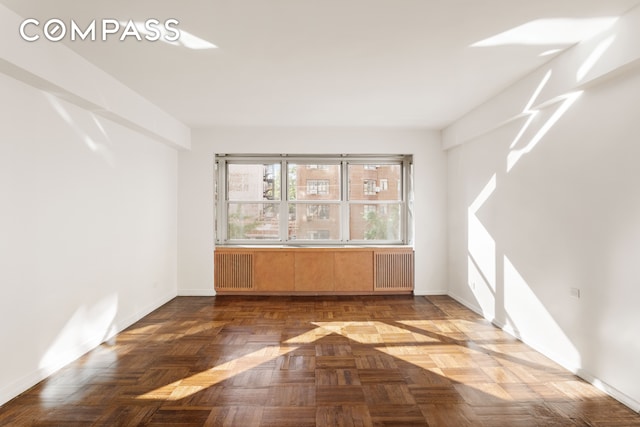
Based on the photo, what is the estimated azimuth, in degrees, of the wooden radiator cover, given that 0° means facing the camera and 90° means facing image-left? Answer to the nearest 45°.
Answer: approximately 0°
